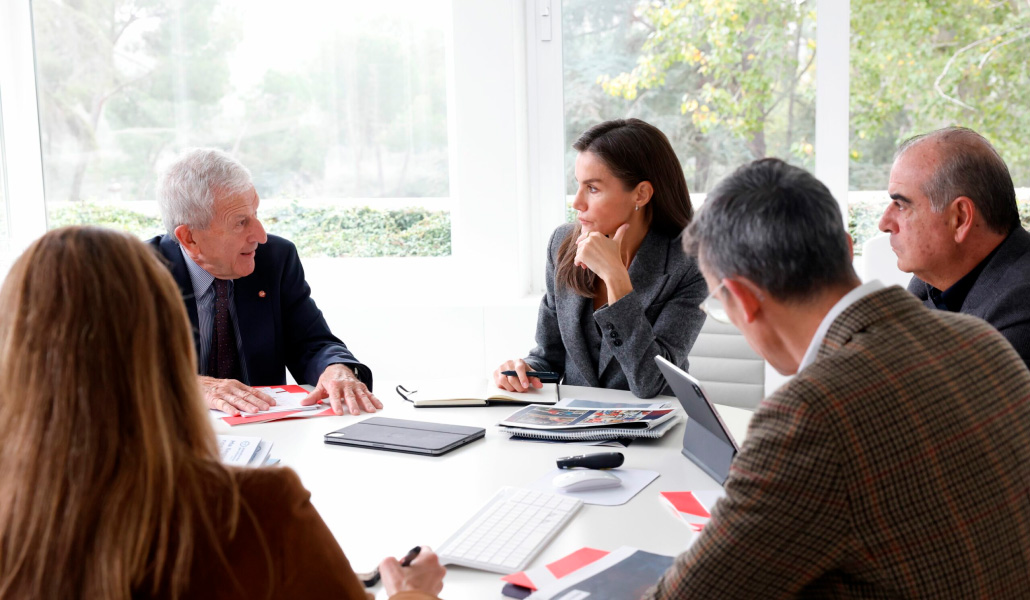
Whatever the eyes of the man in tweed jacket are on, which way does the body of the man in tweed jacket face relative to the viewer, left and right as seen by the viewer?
facing away from the viewer and to the left of the viewer

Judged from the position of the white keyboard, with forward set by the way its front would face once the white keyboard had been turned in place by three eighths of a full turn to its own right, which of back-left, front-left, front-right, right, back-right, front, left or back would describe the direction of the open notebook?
right

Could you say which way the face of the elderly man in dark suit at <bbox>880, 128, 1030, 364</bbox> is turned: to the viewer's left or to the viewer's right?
to the viewer's left

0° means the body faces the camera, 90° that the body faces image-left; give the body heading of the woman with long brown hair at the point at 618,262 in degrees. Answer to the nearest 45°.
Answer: approximately 45°

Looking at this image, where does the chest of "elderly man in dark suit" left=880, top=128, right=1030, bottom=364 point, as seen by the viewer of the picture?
to the viewer's left

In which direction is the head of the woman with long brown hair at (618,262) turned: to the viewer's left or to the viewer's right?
to the viewer's left

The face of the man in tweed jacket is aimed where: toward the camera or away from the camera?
away from the camera

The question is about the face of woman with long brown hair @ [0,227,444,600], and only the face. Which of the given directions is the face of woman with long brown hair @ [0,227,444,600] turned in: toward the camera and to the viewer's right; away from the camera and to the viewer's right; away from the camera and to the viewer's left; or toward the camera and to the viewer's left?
away from the camera and to the viewer's right

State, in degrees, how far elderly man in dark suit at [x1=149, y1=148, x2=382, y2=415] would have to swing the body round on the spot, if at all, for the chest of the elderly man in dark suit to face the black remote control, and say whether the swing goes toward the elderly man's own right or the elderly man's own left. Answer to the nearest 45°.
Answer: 0° — they already face it
